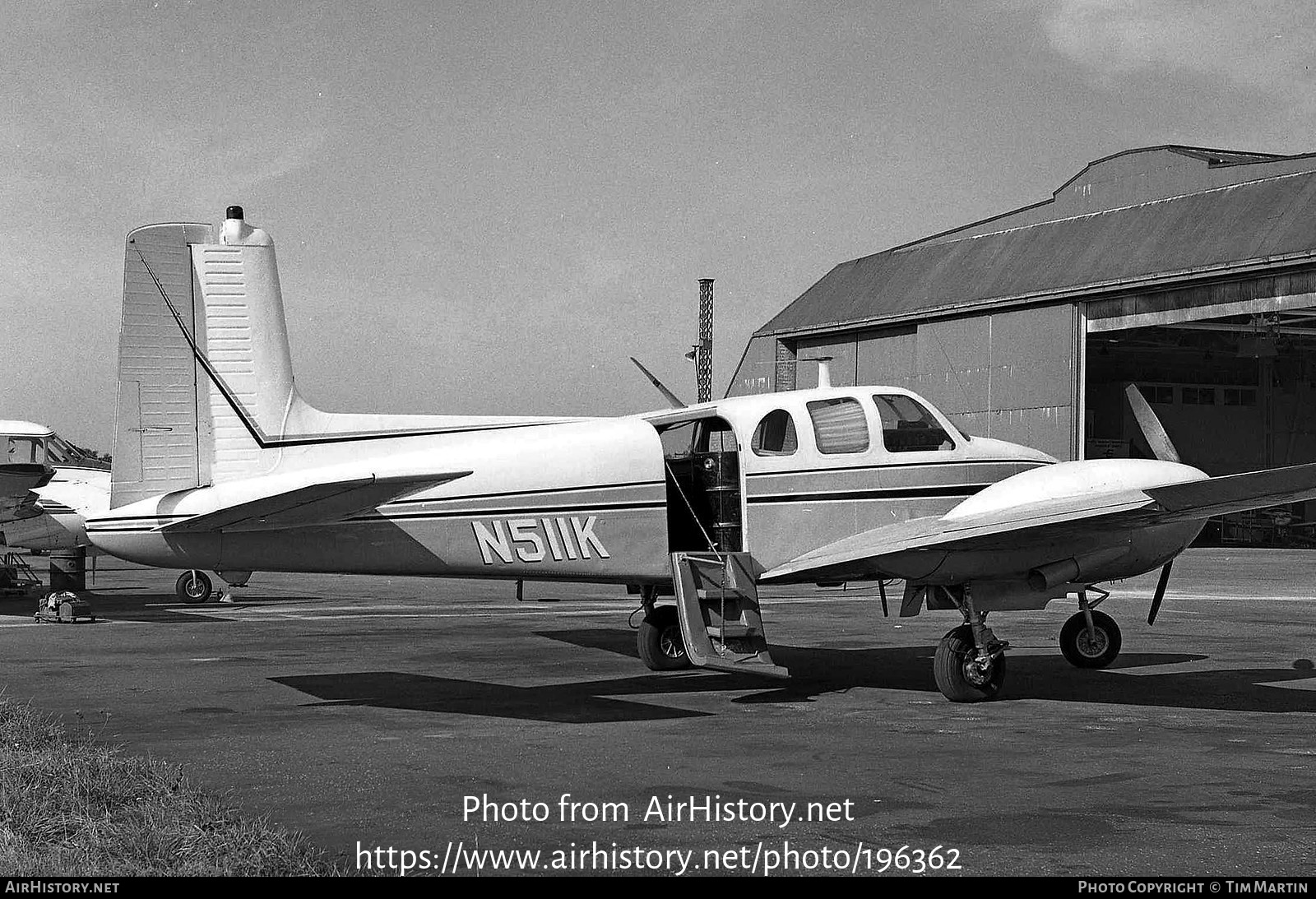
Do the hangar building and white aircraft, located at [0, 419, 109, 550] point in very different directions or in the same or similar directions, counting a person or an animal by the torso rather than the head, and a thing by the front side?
very different directions

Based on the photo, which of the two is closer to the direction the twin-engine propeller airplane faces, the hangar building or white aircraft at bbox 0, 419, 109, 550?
the hangar building

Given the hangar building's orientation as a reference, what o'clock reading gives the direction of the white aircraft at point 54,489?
The white aircraft is roughly at 12 o'clock from the hangar building.

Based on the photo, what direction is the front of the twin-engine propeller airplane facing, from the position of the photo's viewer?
facing away from the viewer and to the right of the viewer

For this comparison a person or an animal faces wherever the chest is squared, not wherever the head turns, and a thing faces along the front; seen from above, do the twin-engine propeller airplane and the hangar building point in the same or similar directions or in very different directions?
very different directions

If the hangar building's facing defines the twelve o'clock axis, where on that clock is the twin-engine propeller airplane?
The twin-engine propeller airplane is roughly at 11 o'clock from the hangar building.
